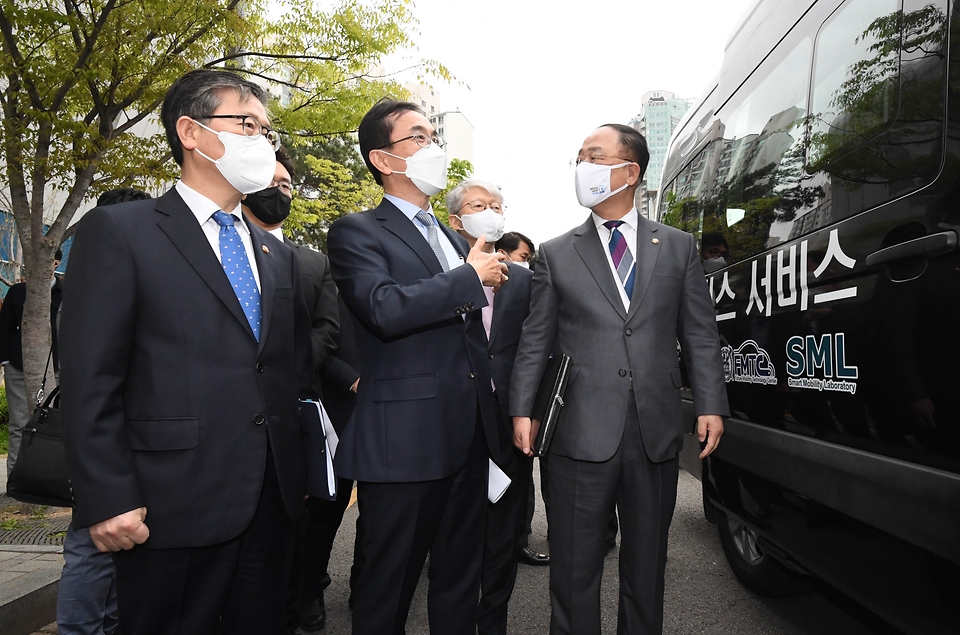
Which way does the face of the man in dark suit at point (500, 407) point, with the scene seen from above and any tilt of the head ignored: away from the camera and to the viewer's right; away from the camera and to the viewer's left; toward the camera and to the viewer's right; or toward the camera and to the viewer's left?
toward the camera and to the viewer's right

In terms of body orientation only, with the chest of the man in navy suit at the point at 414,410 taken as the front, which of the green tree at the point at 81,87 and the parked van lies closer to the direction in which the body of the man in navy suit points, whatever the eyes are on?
the parked van

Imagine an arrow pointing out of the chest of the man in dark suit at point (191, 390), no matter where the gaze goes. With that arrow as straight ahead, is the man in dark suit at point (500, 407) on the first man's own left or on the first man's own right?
on the first man's own left

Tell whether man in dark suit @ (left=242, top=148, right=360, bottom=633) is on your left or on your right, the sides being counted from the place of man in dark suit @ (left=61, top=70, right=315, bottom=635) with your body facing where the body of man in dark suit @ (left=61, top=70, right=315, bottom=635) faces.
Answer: on your left

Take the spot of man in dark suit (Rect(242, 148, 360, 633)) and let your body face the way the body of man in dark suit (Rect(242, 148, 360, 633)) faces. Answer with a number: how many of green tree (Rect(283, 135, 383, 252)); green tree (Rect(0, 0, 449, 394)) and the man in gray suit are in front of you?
1

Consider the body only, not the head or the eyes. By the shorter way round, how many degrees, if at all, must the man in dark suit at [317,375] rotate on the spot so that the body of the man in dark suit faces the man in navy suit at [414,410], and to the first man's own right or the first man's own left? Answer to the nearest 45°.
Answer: approximately 45° to the first man's own right

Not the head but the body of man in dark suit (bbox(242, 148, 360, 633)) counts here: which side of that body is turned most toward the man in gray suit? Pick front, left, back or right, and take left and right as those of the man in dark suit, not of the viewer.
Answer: front

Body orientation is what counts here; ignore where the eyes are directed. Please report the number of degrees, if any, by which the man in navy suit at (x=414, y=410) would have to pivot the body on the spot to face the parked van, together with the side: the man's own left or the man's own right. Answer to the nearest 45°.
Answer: approximately 45° to the man's own left

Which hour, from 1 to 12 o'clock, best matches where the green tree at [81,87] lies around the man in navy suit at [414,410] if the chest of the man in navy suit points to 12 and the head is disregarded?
The green tree is roughly at 6 o'clock from the man in navy suit.

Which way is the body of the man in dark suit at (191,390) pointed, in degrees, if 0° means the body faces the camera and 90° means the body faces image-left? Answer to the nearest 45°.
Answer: approximately 315°

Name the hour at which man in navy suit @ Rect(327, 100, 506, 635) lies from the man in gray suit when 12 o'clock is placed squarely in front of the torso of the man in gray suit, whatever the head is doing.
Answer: The man in navy suit is roughly at 2 o'clock from the man in gray suit.
